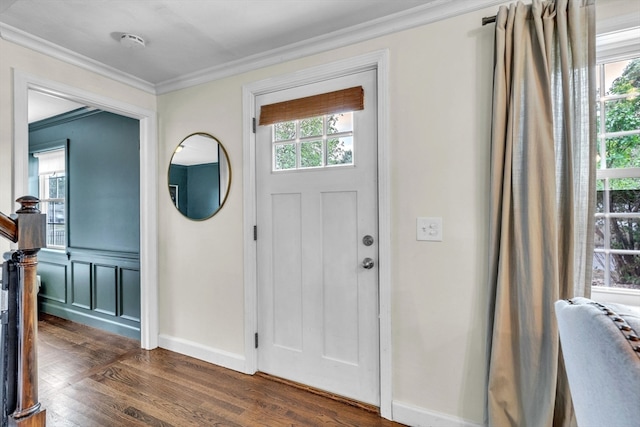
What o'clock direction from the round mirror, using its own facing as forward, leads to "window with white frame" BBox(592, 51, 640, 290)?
The window with white frame is roughly at 9 o'clock from the round mirror.

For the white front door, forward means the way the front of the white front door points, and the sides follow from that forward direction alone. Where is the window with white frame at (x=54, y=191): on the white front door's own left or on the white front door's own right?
on the white front door's own right

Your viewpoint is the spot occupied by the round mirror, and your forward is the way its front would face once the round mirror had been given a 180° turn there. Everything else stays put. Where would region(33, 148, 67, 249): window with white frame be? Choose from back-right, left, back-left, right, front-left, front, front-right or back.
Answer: left

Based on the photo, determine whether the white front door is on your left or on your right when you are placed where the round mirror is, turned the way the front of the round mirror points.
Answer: on your left

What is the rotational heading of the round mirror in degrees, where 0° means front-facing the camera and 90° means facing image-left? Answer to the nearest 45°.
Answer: approximately 45°

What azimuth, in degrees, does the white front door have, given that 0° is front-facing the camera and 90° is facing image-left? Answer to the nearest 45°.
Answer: approximately 45°

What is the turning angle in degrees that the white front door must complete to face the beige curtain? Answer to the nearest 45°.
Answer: approximately 90° to its left

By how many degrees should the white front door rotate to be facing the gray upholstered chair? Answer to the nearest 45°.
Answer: approximately 45° to its left

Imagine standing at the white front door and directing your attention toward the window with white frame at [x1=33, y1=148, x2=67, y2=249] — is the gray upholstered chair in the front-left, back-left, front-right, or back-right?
back-left

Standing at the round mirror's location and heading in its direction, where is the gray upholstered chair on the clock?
The gray upholstered chair is roughly at 10 o'clock from the round mirror.
